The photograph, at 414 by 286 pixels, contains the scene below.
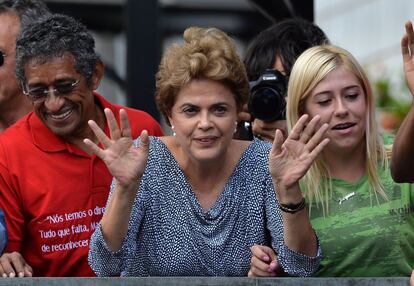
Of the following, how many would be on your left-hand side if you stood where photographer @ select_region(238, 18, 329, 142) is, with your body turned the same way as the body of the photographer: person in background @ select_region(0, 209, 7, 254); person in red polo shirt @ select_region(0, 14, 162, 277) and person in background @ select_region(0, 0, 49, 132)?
0

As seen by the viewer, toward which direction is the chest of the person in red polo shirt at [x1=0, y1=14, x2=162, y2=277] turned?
toward the camera

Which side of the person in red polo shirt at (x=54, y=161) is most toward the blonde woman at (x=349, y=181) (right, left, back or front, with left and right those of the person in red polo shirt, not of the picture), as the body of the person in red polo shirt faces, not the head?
left

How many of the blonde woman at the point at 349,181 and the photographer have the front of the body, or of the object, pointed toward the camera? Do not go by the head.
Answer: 2

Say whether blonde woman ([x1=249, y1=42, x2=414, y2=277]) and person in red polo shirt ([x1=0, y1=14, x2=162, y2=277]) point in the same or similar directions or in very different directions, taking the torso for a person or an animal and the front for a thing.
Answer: same or similar directions

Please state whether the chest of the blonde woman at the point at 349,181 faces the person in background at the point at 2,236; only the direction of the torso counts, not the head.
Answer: no

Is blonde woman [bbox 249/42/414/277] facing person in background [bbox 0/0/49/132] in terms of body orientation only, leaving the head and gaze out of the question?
no

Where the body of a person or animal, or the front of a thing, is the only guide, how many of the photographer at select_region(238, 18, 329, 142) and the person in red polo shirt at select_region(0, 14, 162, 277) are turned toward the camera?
2

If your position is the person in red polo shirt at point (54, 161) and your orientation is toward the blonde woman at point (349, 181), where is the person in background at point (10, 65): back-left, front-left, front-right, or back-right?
back-left

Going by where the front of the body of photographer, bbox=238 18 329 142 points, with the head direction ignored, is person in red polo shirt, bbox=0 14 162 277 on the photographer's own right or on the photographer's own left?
on the photographer's own right

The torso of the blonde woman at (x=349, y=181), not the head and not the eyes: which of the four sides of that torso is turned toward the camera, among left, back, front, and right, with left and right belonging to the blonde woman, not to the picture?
front

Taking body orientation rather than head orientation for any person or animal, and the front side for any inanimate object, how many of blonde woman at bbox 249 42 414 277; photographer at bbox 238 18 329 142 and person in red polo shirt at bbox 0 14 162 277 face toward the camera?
3

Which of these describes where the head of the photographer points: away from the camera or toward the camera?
toward the camera

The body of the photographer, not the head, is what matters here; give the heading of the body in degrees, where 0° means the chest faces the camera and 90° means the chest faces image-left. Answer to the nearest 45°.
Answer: approximately 0°

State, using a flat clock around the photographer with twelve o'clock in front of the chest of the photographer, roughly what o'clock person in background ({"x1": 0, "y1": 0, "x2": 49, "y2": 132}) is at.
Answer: The person in background is roughly at 3 o'clock from the photographer.
